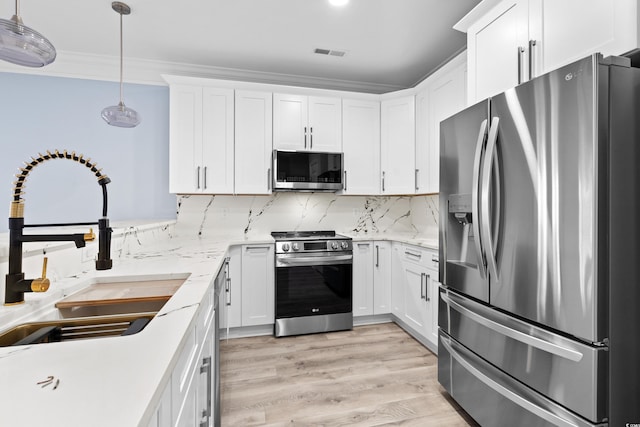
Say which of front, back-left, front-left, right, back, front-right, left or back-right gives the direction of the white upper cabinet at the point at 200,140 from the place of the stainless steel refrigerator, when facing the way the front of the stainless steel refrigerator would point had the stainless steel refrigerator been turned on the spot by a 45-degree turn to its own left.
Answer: right

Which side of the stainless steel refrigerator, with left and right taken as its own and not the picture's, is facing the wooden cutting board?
front

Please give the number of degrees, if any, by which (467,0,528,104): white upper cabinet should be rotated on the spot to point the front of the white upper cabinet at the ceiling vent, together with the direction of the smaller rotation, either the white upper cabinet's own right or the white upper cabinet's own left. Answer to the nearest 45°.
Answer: approximately 45° to the white upper cabinet's own right

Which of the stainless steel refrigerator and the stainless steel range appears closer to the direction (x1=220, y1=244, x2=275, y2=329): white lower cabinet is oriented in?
the stainless steel refrigerator

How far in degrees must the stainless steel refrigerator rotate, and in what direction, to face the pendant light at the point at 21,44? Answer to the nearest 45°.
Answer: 0° — it already faces it

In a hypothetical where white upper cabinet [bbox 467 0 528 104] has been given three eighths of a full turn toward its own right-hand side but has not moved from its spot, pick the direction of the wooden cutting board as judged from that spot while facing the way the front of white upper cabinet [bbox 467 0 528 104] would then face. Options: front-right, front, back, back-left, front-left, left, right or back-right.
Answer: back-left

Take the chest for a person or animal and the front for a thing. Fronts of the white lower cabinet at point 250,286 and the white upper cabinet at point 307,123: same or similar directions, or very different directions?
same or similar directions

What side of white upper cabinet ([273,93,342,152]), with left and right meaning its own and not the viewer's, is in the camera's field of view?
front

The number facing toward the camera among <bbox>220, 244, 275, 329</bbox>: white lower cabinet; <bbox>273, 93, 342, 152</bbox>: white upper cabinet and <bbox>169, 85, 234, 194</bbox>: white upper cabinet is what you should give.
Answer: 3

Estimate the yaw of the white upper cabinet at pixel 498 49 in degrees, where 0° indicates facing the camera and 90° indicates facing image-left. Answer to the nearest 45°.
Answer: approximately 45°

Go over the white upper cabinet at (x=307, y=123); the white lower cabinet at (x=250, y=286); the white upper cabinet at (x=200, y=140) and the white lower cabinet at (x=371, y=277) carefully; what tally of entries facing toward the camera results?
4

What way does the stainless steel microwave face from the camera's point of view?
toward the camera

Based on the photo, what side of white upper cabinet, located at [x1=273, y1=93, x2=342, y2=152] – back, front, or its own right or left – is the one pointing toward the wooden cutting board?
front
